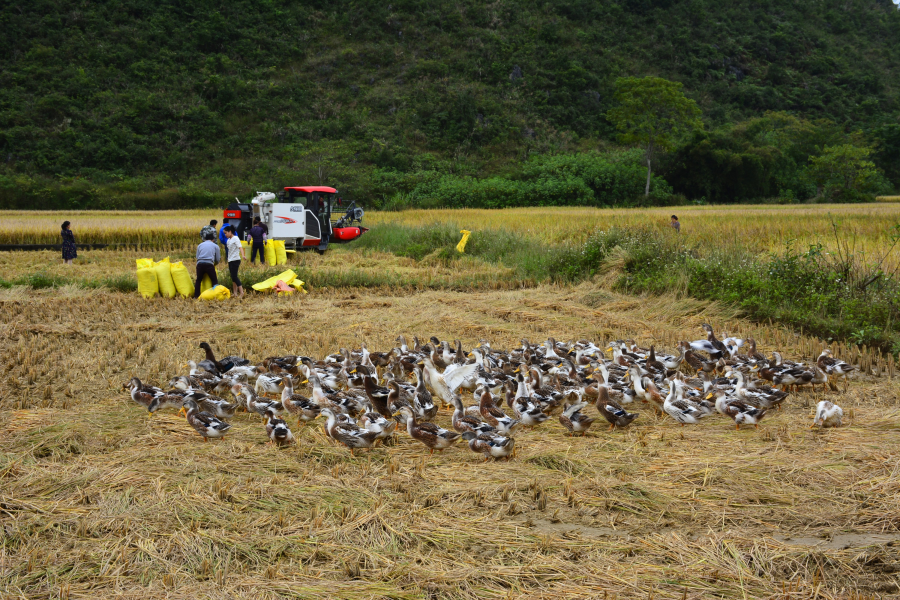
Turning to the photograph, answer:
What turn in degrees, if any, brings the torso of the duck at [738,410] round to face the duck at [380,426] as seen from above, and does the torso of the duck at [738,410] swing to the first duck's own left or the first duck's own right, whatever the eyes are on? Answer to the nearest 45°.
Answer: approximately 45° to the first duck's own left

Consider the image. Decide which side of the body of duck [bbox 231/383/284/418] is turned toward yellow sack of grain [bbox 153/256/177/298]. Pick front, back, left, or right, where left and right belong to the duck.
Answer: right

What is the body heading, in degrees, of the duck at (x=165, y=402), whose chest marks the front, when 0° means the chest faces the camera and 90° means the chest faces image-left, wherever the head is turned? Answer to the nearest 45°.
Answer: approximately 90°

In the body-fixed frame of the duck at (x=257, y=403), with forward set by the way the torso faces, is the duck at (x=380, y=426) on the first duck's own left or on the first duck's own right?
on the first duck's own left

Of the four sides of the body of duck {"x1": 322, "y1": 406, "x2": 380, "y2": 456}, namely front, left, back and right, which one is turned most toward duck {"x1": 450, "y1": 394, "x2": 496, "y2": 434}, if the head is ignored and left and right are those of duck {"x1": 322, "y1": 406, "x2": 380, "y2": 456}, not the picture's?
back

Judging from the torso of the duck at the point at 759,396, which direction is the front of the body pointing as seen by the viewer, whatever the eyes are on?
to the viewer's left

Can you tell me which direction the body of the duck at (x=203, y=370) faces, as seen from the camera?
to the viewer's left

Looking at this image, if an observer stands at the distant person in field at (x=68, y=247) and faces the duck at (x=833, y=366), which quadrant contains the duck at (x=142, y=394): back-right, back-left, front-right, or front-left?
front-right

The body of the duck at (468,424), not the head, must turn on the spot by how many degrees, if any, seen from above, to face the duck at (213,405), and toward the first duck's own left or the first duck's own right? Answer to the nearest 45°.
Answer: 0° — it already faces it

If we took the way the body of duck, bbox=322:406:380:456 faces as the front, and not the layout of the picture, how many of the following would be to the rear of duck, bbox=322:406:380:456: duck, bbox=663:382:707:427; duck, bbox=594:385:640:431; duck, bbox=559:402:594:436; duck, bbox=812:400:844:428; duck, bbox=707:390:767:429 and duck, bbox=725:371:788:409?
6

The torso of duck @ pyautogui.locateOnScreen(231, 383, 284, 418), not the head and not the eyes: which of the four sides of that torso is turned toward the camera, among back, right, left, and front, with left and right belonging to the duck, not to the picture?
left

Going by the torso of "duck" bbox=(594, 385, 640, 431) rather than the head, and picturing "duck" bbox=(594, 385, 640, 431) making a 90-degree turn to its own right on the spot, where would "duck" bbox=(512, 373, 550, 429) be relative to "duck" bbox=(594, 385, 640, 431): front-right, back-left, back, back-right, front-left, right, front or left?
left

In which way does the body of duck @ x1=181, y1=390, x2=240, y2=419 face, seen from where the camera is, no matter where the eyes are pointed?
to the viewer's left
